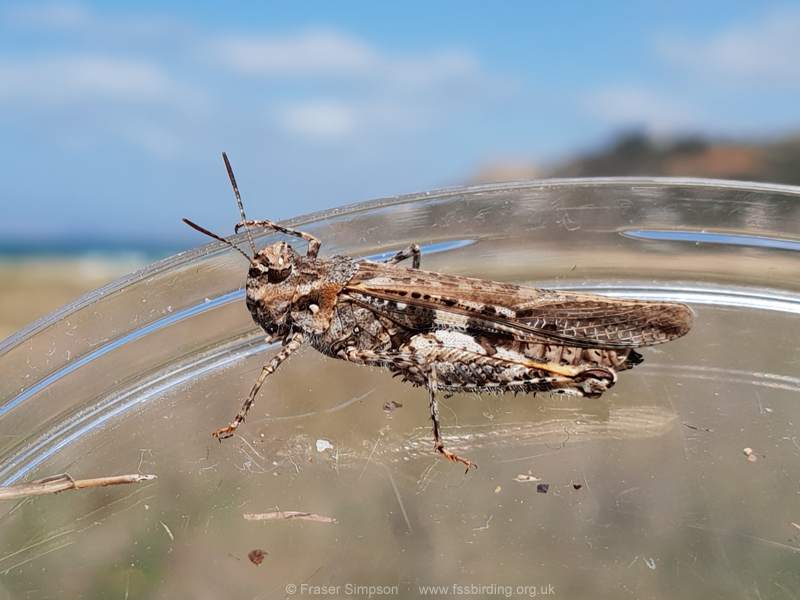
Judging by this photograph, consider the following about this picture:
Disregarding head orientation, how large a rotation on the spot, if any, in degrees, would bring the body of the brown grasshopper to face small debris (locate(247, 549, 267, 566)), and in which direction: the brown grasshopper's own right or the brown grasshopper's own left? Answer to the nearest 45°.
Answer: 0° — it already faces it

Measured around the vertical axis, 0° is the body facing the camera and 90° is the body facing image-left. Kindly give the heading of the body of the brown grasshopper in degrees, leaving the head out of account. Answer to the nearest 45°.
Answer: approximately 90°

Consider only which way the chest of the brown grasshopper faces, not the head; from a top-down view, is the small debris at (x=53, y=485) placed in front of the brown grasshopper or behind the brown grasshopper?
in front
